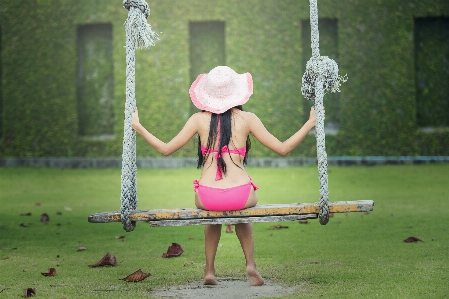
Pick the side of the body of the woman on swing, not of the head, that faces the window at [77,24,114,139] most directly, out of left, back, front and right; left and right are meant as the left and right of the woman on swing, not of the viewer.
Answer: front

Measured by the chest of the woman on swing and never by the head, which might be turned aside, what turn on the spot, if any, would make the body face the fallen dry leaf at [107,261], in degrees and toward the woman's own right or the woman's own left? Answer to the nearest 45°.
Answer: approximately 45° to the woman's own left

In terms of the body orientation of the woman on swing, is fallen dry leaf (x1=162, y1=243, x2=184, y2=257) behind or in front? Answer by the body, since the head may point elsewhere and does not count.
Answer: in front

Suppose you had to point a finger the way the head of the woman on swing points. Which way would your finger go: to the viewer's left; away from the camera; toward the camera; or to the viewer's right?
away from the camera

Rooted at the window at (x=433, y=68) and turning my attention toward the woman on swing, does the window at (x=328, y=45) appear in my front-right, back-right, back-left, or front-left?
front-right

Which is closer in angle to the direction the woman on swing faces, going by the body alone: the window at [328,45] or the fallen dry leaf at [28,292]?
the window

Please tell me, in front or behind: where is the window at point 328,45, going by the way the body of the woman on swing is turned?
in front

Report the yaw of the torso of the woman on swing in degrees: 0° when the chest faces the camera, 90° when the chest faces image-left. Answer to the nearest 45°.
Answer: approximately 180°
